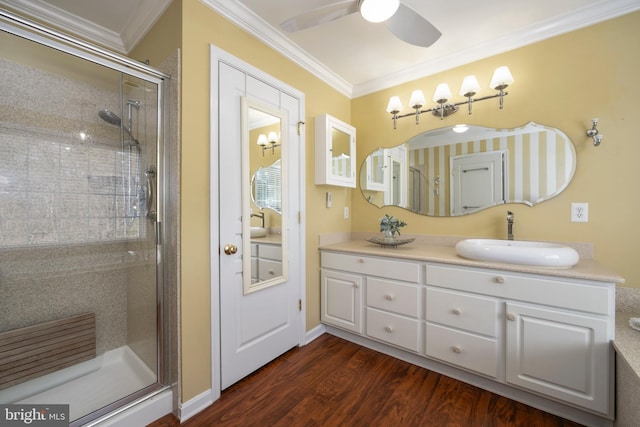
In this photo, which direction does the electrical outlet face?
toward the camera

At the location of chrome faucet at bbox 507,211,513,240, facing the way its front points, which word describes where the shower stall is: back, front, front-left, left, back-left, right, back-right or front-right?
front-right

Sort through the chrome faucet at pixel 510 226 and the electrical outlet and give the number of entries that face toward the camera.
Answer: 2

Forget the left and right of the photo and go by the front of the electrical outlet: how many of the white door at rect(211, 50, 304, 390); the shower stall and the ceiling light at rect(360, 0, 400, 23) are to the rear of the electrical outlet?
0

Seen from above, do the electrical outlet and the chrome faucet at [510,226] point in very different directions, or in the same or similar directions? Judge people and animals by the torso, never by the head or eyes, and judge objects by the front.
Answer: same or similar directions

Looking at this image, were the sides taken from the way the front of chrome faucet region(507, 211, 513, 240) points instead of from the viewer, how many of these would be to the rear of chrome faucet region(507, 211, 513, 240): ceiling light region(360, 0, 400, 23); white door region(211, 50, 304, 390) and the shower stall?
0

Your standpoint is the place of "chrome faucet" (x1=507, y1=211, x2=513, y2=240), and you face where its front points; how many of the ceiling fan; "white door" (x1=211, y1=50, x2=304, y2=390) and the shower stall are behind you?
0

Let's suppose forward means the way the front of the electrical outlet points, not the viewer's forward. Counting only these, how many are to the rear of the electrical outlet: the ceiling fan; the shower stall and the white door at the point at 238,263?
0

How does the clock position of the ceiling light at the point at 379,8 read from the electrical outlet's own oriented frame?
The ceiling light is roughly at 1 o'clock from the electrical outlet.

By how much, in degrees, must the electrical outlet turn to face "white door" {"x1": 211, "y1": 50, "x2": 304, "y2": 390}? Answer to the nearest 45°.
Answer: approximately 45° to its right
